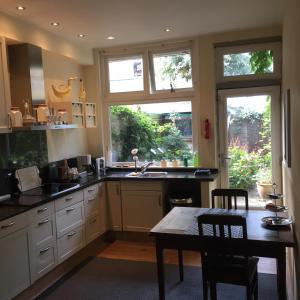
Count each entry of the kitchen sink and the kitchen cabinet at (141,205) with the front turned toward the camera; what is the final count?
2

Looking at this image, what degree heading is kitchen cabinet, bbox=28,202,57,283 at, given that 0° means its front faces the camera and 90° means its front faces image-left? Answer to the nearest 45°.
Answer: approximately 315°

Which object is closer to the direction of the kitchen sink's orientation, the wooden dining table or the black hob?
the wooden dining table

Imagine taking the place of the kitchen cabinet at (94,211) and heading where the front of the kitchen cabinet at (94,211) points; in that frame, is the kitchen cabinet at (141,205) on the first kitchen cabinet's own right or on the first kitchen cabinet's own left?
on the first kitchen cabinet's own left

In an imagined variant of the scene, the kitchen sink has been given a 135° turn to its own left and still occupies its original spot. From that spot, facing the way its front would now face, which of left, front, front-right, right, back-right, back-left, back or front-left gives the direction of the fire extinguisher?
front-right

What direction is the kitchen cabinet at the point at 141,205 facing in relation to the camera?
toward the camera

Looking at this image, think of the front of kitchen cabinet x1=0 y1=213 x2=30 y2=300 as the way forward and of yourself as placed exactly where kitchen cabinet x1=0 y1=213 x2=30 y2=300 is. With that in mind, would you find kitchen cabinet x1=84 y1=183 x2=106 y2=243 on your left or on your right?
on your left
